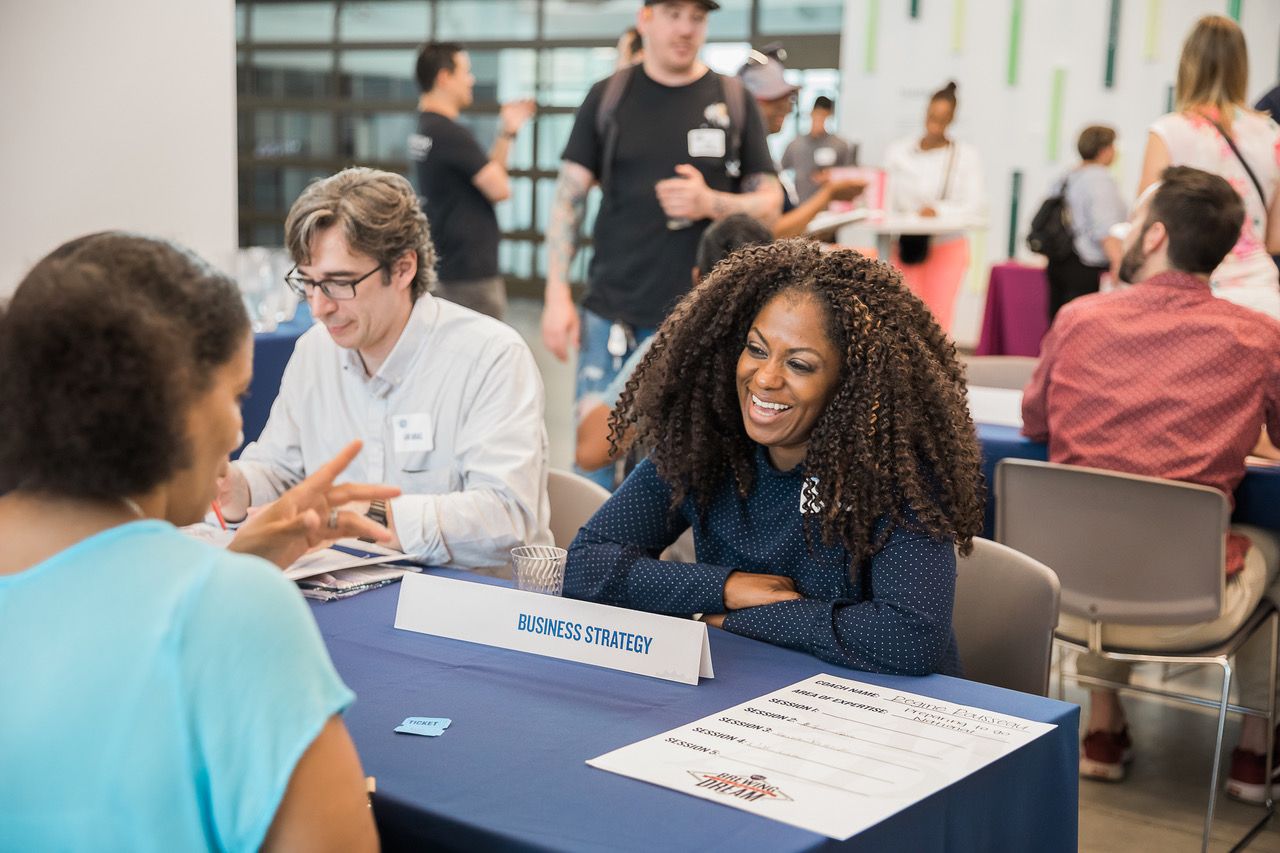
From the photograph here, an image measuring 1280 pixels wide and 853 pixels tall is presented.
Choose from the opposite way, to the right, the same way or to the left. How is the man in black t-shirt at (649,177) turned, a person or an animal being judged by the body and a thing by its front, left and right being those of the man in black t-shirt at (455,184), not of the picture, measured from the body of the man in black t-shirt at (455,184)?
to the right

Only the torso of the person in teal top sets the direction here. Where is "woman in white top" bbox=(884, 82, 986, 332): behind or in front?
in front

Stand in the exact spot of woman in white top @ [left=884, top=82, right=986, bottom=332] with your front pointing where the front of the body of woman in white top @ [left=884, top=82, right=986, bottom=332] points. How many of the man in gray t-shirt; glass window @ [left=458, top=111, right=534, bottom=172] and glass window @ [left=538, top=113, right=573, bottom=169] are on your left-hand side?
0

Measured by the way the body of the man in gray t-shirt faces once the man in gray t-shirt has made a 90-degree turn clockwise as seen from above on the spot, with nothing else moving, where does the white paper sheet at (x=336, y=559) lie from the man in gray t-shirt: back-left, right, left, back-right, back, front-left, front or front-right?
left

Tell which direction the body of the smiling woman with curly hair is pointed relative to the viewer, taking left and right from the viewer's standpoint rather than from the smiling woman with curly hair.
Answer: facing the viewer and to the left of the viewer

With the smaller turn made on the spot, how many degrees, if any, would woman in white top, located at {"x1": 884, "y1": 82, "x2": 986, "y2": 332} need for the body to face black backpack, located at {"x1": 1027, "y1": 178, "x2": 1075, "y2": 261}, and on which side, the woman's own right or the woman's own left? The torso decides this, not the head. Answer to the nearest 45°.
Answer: approximately 45° to the woman's own left

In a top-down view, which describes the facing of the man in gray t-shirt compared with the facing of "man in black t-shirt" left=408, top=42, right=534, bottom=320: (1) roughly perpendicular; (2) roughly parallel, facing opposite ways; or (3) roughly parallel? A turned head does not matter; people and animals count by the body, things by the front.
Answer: roughly perpendicular

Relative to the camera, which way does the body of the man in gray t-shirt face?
toward the camera

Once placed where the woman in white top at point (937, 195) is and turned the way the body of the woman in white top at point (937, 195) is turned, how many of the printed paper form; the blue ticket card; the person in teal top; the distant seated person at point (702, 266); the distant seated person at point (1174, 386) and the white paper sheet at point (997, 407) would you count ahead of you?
6

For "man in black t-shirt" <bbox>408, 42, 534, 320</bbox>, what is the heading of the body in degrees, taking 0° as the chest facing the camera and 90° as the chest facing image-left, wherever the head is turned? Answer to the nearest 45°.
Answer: approximately 270°

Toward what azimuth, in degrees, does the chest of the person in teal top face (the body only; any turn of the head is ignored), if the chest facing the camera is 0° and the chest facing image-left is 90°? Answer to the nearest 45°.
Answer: approximately 225°

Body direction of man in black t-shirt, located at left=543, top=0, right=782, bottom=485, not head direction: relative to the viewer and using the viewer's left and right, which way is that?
facing the viewer

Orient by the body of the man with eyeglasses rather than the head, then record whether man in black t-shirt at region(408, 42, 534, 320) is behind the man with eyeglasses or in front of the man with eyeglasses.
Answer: behind
